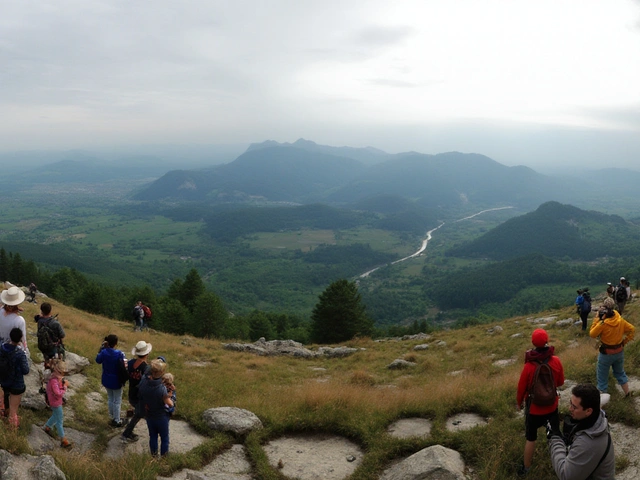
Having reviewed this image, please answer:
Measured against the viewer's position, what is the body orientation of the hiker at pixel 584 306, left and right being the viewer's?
facing away from the viewer

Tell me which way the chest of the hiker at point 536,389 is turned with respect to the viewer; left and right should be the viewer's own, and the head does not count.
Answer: facing away from the viewer

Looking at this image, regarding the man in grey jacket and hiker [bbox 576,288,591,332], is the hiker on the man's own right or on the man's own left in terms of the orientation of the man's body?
on the man's own right

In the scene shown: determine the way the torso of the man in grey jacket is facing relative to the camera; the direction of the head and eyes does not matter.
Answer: to the viewer's left

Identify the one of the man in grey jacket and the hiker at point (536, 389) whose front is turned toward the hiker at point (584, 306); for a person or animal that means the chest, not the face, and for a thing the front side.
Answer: the hiker at point (536, 389)
